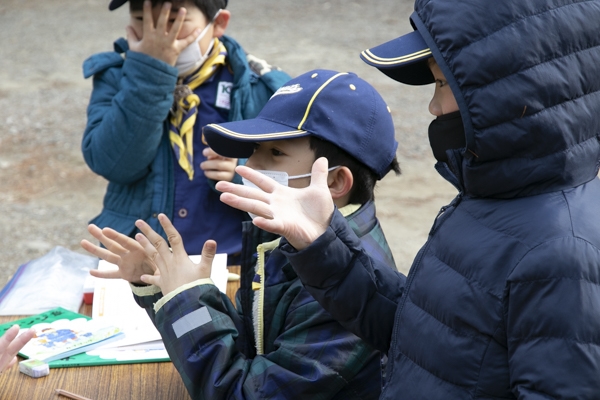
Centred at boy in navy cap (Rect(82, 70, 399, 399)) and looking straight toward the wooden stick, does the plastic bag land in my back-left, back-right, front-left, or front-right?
front-right

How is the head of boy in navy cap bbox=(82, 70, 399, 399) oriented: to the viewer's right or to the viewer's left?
to the viewer's left

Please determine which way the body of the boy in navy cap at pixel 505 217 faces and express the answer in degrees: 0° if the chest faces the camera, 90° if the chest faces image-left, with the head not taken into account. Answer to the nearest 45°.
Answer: approximately 90°

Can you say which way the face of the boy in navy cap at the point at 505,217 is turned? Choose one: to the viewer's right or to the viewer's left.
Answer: to the viewer's left

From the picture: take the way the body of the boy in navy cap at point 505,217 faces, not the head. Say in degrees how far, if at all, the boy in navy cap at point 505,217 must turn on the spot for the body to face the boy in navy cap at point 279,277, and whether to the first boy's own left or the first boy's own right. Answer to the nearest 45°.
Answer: approximately 45° to the first boy's own right

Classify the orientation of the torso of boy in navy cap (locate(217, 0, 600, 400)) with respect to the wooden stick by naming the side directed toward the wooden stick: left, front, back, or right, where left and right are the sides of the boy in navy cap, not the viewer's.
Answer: front
